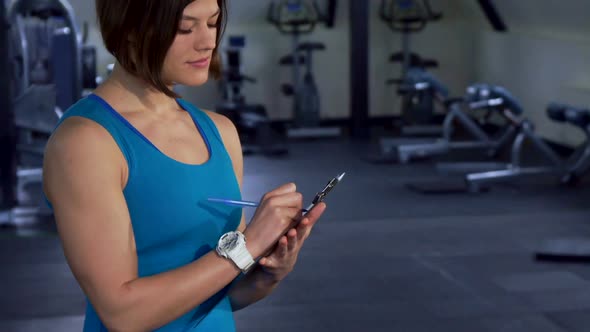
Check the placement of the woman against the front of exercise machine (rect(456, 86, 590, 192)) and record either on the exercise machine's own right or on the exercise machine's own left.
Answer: on the exercise machine's own left

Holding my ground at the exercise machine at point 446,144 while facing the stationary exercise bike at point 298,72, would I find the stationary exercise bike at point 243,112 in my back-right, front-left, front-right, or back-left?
front-left

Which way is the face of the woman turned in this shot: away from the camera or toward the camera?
toward the camera

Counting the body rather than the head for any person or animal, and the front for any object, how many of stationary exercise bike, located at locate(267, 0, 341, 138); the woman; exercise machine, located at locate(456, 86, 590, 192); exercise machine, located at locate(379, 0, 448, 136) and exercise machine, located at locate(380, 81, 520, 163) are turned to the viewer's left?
2

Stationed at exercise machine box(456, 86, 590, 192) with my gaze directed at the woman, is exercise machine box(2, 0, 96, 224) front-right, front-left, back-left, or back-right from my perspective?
front-right

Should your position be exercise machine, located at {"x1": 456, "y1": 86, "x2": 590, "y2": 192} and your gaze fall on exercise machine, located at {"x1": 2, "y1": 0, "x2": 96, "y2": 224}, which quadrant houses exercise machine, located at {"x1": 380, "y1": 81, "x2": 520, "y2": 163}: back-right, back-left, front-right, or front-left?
front-right

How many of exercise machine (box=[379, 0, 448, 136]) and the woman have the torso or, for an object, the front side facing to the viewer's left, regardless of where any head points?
0

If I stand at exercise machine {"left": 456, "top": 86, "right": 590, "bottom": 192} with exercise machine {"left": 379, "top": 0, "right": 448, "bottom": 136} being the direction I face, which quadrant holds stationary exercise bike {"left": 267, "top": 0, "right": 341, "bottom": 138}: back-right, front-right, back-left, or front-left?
front-left

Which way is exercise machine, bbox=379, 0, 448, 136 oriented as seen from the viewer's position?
toward the camera

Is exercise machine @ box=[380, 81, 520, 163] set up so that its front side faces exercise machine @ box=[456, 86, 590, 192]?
no

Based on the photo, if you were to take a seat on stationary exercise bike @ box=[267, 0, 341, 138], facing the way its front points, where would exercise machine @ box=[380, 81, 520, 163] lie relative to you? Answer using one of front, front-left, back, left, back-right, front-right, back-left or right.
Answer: back-right

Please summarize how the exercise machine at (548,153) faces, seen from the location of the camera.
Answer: facing to the left of the viewer

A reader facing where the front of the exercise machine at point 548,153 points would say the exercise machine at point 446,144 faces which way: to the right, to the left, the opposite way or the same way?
the same way
